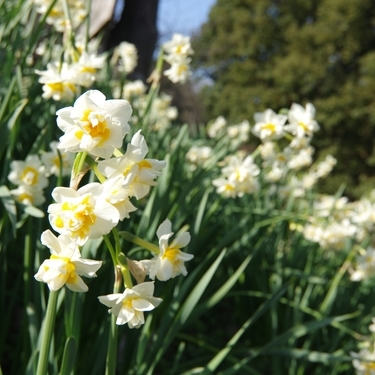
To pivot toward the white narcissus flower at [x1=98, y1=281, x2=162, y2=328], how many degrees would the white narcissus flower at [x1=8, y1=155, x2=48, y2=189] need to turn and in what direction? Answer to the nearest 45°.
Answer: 0° — it already faces it

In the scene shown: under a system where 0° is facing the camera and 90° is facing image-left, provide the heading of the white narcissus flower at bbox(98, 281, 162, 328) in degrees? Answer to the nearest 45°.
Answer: approximately 0°

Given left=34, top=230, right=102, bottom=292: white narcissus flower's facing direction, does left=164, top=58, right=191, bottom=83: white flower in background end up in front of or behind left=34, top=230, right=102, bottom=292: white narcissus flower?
behind

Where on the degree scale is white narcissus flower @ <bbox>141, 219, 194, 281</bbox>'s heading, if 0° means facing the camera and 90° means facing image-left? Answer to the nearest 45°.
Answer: approximately 315°

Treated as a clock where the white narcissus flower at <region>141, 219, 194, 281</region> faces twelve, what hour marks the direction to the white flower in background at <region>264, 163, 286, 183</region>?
The white flower in background is roughly at 8 o'clock from the white narcissus flower.

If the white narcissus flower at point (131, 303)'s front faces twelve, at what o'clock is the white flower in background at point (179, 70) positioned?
The white flower in background is roughly at 6 o'clock from the white narcissus flower.

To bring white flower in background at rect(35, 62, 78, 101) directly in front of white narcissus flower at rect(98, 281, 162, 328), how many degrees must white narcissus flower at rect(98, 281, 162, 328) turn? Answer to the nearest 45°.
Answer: approximately 180°
